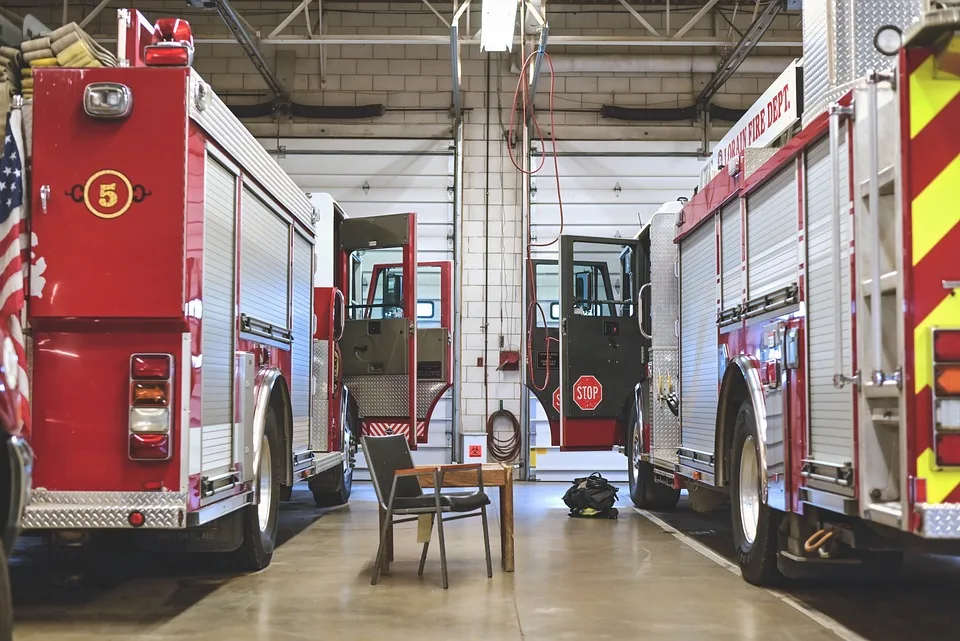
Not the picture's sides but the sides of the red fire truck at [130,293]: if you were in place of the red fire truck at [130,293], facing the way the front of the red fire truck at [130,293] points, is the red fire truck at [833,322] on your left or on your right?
on your right

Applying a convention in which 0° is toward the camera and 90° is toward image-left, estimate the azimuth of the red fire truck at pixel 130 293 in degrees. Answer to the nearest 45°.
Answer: approximately 225°

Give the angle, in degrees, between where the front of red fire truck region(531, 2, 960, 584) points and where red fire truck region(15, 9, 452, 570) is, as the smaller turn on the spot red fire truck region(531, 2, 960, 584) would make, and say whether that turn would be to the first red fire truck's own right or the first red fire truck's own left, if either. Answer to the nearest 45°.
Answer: approximately 45° to the first red fire truck's own left

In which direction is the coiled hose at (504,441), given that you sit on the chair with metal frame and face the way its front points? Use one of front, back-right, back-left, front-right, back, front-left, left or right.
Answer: back-left

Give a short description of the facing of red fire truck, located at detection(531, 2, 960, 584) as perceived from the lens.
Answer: facing away from the viewer and to the left of the viewer
